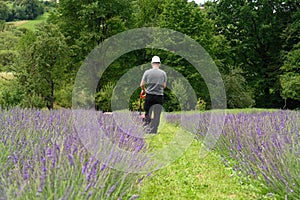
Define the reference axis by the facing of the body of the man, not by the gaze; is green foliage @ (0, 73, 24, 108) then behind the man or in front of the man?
in front

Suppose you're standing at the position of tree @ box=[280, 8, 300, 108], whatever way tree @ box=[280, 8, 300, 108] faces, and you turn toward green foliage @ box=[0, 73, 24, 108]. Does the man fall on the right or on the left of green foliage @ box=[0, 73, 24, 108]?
left

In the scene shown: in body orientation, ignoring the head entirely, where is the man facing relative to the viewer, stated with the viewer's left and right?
facing away from the viewer

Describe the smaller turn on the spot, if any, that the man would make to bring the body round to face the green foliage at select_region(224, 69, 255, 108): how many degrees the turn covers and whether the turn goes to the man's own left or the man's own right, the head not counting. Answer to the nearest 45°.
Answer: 0° — they already face it

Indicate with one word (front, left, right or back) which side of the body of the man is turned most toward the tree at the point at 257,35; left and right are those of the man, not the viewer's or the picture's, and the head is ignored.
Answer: front

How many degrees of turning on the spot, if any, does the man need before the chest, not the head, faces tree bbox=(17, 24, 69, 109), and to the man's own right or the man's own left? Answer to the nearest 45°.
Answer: approximately 45° to the man's own left
